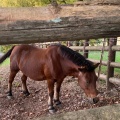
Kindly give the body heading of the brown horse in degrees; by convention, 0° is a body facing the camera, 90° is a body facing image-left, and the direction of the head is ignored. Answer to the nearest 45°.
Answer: approximately 315°
